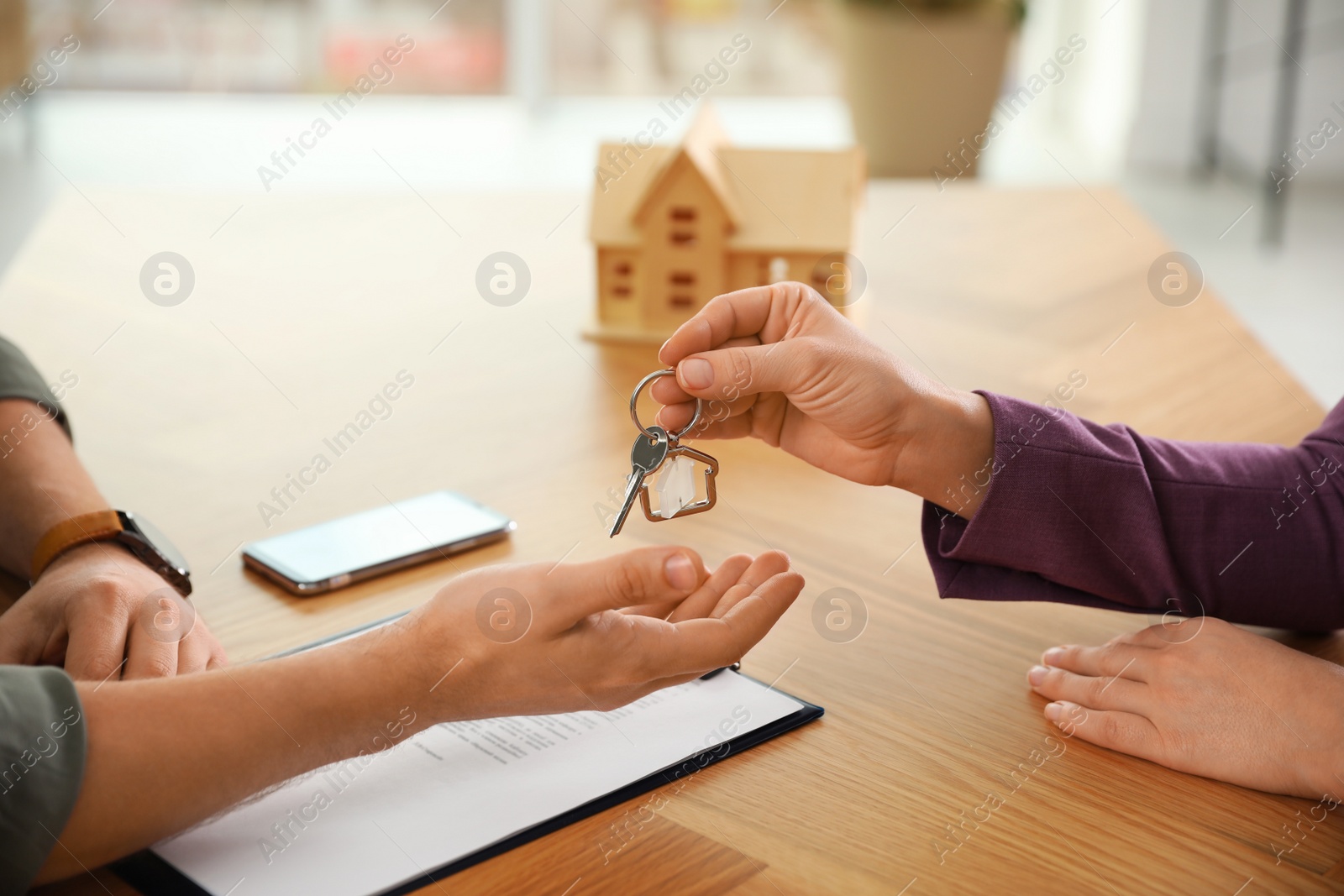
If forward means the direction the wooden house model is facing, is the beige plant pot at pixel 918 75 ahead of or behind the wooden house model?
behind

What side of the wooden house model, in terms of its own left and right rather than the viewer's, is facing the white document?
front

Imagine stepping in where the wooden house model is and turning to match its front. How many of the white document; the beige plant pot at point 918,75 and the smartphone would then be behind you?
1

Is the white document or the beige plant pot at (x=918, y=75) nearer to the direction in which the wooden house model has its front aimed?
the white document

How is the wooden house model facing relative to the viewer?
toward the camera

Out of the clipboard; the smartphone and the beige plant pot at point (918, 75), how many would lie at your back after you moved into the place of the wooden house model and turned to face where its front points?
1

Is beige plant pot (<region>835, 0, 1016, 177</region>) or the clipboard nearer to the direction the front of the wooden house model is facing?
the clipboard

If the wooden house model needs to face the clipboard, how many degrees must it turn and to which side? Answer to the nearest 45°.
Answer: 0° — it already faces it

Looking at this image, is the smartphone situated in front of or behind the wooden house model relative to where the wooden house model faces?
in front
